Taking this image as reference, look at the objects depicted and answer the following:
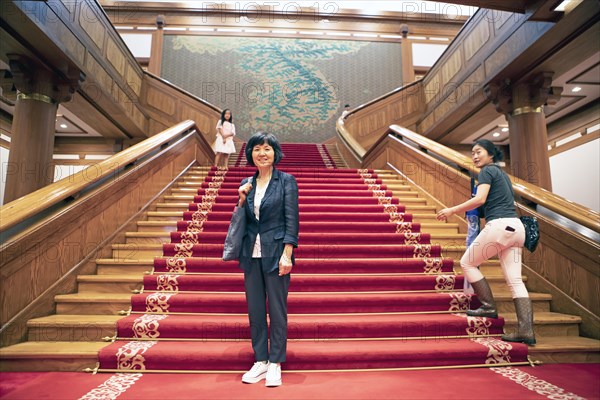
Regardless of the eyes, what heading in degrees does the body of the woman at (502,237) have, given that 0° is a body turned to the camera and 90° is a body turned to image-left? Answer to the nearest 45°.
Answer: approximately 135°

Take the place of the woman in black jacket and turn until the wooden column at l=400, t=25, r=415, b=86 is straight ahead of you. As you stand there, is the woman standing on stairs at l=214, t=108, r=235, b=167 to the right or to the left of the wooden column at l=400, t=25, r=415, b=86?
left

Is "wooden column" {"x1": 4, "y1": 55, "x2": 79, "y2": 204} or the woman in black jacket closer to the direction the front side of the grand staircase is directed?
the woman in black jacket

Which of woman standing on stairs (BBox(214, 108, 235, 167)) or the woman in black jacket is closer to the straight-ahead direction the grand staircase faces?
the woman in black jacket

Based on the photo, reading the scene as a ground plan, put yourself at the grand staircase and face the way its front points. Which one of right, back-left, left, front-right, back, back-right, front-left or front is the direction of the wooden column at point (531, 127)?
back-left

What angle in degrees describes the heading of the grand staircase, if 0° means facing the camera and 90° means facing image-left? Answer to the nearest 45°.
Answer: approximately 0°

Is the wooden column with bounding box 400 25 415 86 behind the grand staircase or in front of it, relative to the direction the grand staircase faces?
behind

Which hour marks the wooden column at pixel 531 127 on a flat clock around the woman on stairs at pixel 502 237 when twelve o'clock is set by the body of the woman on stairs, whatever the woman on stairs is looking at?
The wooden column is roughly at 2 o'clock from the woman on stairs.

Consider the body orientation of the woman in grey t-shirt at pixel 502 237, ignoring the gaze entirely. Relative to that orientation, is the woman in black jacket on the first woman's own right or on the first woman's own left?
on the first woman's own left
